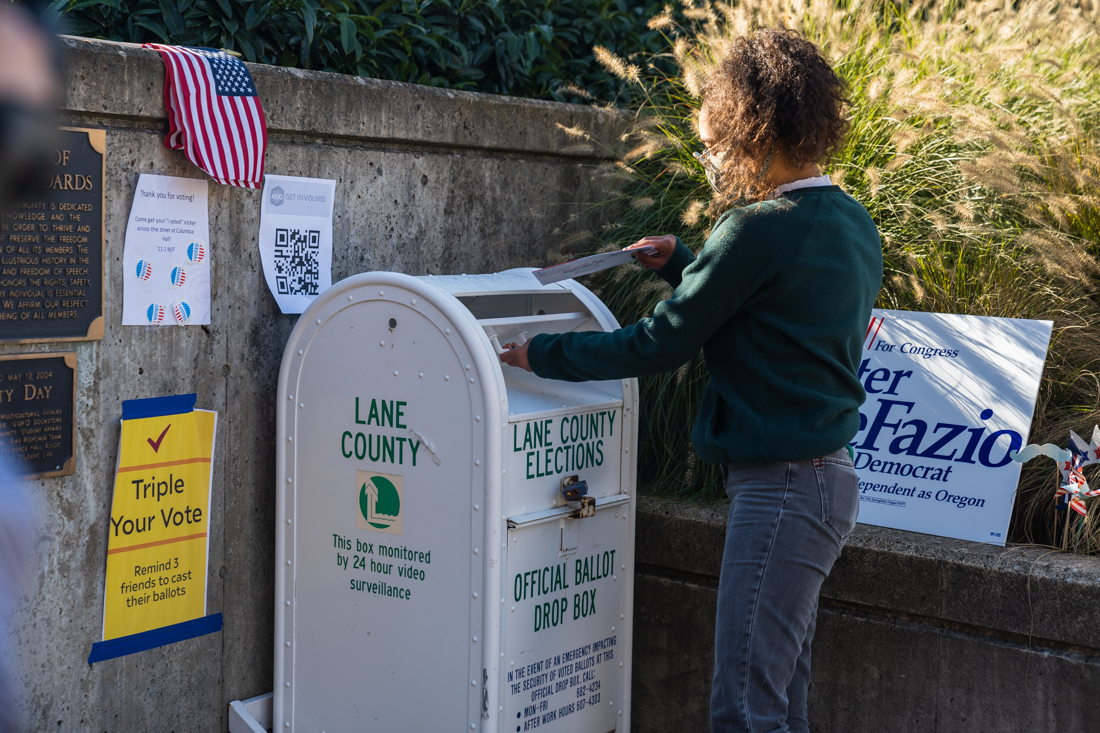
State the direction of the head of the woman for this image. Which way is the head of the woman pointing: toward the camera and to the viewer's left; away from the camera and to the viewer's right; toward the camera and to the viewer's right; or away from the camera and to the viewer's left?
away from the camera and to the viewer's left

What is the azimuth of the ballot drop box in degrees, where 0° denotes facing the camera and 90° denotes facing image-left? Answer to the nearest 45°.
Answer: approximately 315°

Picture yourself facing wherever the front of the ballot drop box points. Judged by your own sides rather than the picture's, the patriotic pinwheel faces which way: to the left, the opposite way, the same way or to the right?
to the right

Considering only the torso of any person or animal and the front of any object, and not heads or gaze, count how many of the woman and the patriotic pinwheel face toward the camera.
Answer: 1

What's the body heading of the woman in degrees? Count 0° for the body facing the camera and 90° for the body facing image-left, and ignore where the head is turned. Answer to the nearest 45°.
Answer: approximately 135°
